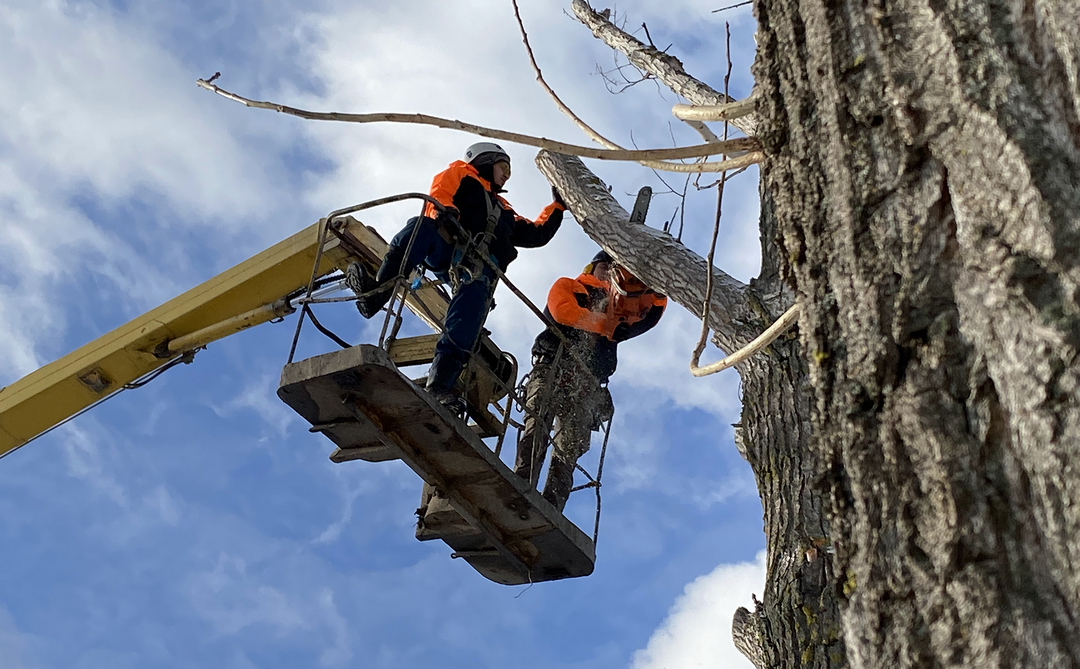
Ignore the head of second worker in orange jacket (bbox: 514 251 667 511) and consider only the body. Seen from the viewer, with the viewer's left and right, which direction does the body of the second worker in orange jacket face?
facing the viewer and to the right of the viewer

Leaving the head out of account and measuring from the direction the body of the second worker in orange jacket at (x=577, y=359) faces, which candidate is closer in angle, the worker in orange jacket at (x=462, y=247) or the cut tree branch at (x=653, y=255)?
the cut tree branch

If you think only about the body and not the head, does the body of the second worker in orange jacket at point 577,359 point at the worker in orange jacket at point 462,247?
no
